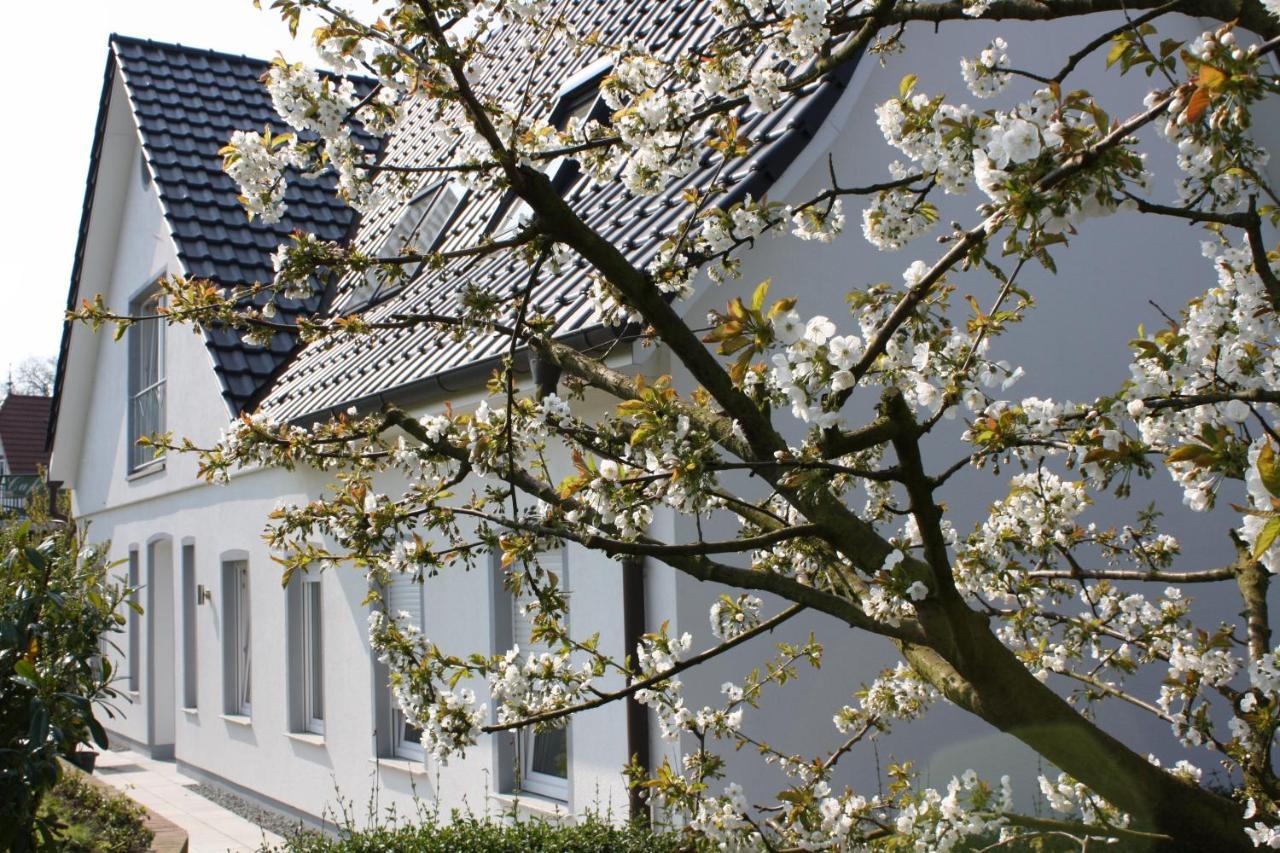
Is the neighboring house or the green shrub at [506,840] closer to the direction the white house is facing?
the green shrub

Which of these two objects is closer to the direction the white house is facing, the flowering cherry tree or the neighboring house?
the flowering cherry tree

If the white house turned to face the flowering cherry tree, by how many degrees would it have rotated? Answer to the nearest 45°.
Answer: approximately 45° to its left

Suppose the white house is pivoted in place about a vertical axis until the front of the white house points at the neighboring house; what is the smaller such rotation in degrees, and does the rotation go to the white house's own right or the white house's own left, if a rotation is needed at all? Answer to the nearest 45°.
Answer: approximately 90° to the white house's own right

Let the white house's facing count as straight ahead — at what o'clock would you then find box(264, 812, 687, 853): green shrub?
The green shrub is roughly at 10 o'clock from the white house.

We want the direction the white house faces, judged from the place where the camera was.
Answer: facing the viewer and to the left of the viewer
